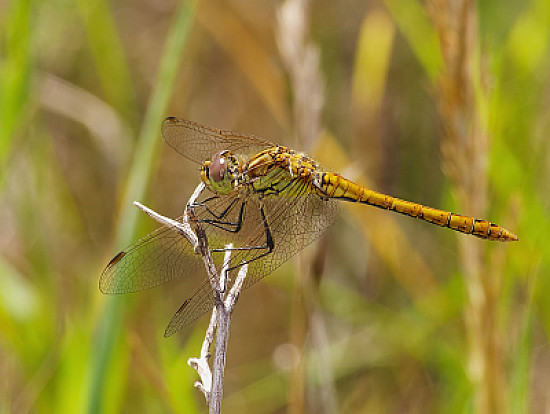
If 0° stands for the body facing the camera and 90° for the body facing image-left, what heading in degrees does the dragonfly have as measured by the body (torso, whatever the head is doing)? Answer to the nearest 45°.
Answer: approximately 90°
